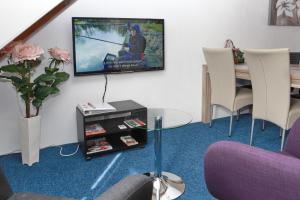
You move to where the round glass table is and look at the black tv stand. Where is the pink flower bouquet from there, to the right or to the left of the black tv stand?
left

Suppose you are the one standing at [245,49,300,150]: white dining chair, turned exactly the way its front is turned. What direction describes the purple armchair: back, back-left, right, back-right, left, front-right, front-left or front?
back-right

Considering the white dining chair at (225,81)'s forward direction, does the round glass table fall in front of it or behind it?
behind

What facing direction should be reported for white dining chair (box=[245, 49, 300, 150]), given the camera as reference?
facing away from the viewer and to the right of the viewer

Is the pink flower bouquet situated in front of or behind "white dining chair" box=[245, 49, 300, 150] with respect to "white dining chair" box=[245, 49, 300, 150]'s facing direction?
behind

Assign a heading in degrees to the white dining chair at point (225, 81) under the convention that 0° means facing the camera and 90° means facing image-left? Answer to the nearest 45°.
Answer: approximately 225°

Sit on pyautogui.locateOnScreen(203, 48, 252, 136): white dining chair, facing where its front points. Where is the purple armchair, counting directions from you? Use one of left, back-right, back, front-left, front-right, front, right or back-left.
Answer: back-right
